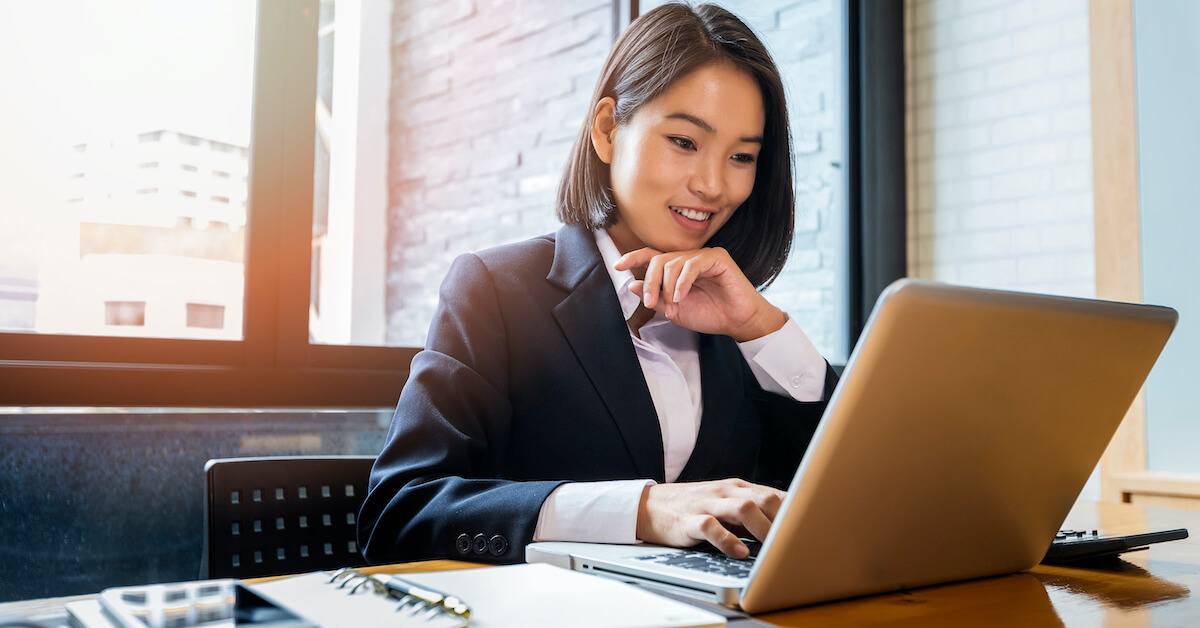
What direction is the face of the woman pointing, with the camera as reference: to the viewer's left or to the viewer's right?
to the viewer's right

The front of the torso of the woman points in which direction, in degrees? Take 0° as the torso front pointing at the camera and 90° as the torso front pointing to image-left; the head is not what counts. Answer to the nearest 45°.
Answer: approximately 315°

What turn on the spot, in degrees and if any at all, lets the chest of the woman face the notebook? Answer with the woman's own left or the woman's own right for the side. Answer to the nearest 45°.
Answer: approximately 45° to the woman's own right

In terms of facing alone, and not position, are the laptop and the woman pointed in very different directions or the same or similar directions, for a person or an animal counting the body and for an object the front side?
very different directions

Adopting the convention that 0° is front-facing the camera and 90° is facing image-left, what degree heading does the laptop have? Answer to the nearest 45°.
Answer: approximately 135°

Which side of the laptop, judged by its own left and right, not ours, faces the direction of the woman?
front

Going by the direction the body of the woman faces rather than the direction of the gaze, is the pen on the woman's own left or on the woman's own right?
on the woman's own right
